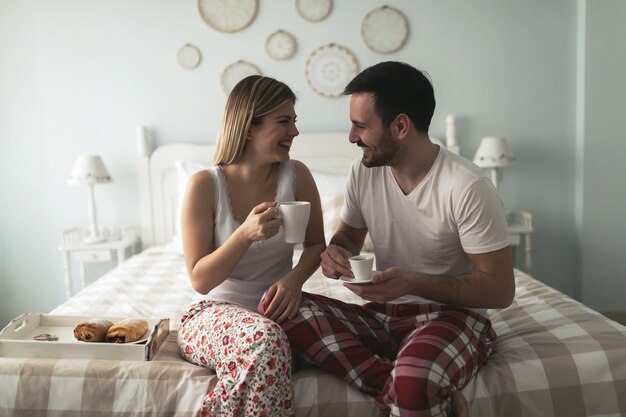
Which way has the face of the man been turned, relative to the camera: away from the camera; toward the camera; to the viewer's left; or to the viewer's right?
to the viewer's left

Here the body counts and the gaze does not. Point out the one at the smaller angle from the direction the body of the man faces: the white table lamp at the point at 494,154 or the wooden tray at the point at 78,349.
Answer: the wooden tray

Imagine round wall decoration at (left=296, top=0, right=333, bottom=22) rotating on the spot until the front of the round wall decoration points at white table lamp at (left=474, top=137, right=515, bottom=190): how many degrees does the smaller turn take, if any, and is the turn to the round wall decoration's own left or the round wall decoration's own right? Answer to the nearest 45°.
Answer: approximately 90° to the round wall decoration's own left

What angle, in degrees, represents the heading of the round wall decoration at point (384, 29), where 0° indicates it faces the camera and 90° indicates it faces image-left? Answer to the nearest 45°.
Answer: approximately 0°

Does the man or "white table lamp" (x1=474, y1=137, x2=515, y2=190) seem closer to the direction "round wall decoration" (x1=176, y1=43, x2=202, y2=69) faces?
the man

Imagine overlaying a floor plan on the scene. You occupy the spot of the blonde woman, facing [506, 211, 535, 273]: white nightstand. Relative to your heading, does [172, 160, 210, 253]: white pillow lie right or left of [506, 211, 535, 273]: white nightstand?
left

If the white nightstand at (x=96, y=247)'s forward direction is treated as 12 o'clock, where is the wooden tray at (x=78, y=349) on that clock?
The wooden tray is roughly at 12 o'clock from the white nightstand.

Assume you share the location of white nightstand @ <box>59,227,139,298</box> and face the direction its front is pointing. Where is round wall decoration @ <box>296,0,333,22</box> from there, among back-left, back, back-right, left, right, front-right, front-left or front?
left

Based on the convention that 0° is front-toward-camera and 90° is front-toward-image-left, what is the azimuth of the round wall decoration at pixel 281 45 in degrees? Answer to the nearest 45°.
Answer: approximately 0°

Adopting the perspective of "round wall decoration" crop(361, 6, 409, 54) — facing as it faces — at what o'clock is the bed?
The bed is roughly at 12 o'clock from the round wall decoration.

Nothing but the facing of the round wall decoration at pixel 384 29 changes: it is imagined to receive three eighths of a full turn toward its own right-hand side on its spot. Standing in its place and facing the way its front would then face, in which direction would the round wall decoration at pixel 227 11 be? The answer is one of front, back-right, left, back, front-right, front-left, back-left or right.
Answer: front-left

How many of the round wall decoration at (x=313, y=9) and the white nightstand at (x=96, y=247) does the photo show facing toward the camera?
2
